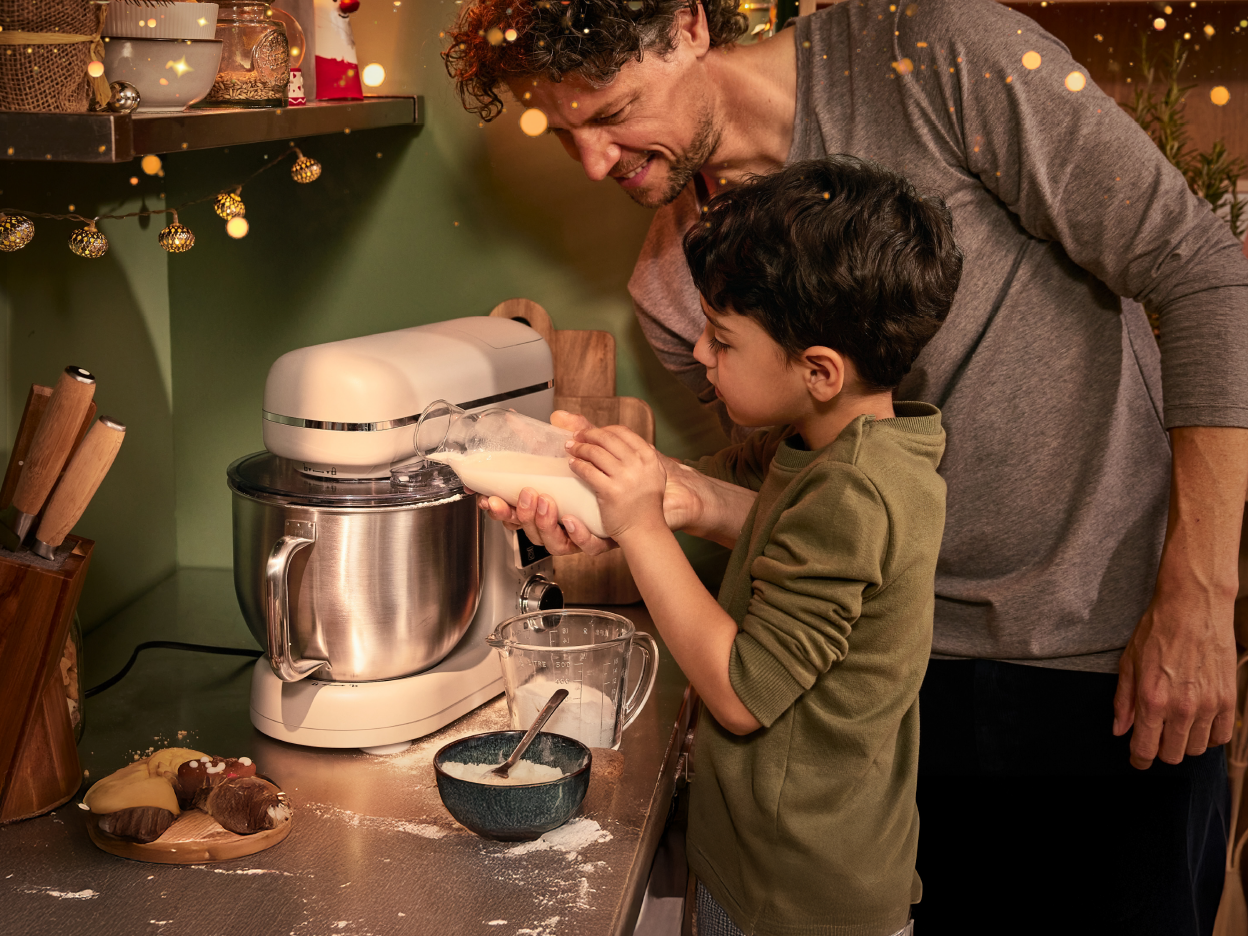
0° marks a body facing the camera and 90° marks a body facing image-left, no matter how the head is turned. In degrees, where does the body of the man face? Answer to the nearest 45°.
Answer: approximately 45°

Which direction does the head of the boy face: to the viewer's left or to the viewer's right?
to the viewer's left

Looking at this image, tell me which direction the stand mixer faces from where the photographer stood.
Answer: facing the viewer and to the left of the viewer

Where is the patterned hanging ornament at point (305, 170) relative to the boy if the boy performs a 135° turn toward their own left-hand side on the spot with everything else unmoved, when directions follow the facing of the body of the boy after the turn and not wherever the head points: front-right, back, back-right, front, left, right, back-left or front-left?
back

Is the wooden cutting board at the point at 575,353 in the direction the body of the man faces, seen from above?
no

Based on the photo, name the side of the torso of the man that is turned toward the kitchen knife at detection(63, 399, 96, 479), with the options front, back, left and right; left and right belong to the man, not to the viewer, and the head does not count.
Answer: front

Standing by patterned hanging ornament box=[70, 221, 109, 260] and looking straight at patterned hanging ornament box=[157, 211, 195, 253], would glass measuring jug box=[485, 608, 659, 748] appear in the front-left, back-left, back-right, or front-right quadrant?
front-right

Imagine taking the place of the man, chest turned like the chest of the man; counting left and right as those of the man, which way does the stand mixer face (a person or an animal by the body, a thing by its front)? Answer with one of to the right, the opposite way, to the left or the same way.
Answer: the same way

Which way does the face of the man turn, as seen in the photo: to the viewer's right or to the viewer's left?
to the viewer's left

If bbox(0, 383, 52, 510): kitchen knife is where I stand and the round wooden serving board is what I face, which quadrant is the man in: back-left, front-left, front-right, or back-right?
front-left

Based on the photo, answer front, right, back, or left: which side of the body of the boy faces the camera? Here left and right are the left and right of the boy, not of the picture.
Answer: left

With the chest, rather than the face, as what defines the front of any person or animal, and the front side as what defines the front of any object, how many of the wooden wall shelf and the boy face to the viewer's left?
1
